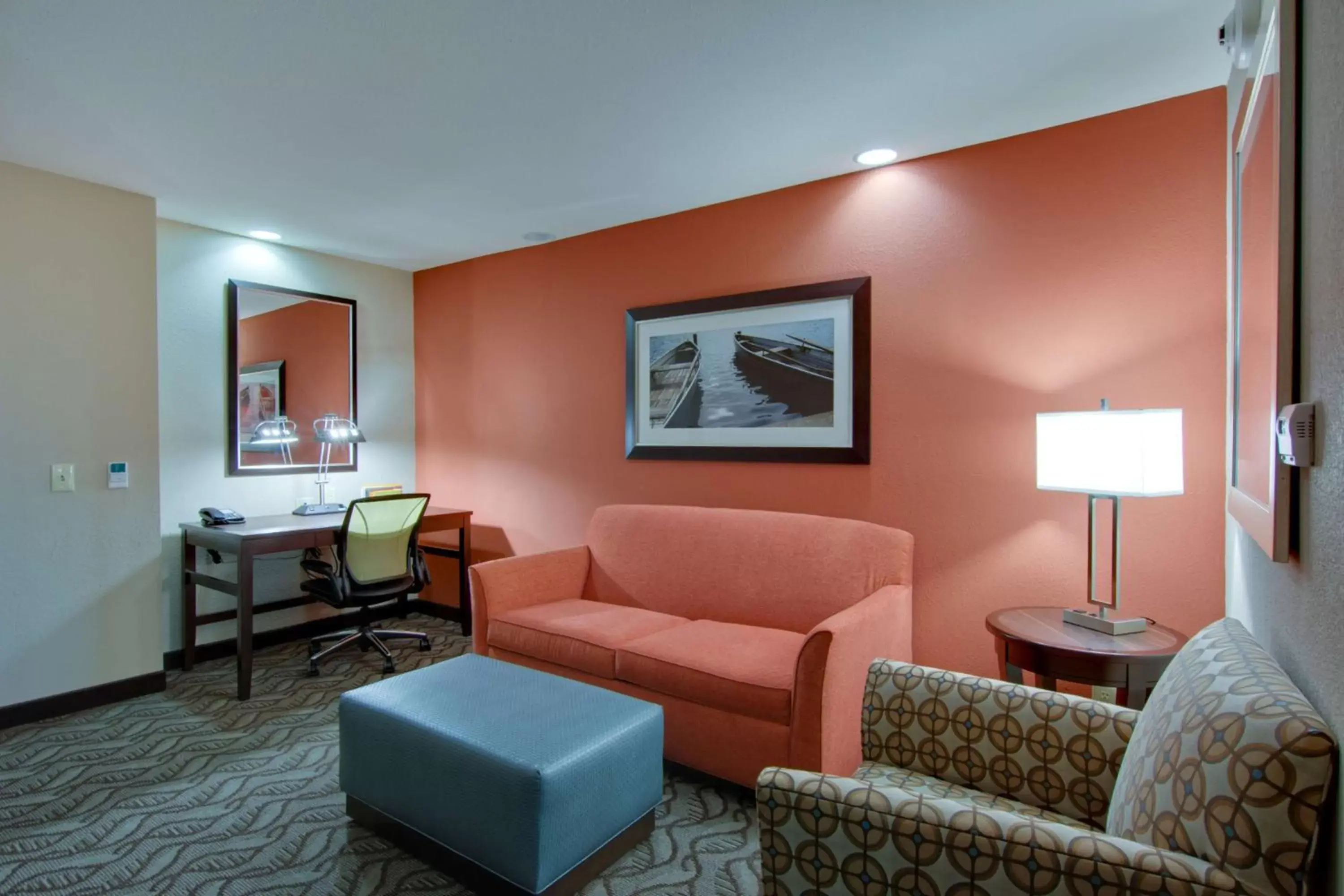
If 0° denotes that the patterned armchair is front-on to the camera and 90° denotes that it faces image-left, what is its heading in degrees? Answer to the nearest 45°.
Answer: approximately 90°

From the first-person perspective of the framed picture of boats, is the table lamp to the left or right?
on its left

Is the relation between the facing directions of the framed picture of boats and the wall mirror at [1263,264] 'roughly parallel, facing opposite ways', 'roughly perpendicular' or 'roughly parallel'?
roughly perpendicular

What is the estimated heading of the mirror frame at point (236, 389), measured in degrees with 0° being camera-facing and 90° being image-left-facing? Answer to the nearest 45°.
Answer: approximately 315°

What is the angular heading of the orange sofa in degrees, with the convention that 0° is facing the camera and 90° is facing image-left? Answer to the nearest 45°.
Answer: approximately 45°

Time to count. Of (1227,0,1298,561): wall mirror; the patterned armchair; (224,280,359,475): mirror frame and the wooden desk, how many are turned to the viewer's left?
2

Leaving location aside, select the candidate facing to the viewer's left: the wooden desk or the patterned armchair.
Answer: the patterned armchair

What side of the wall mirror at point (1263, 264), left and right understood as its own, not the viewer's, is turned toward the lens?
left

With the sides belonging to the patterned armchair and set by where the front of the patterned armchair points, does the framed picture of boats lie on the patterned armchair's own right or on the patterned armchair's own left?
on the patterned armchair's own right
